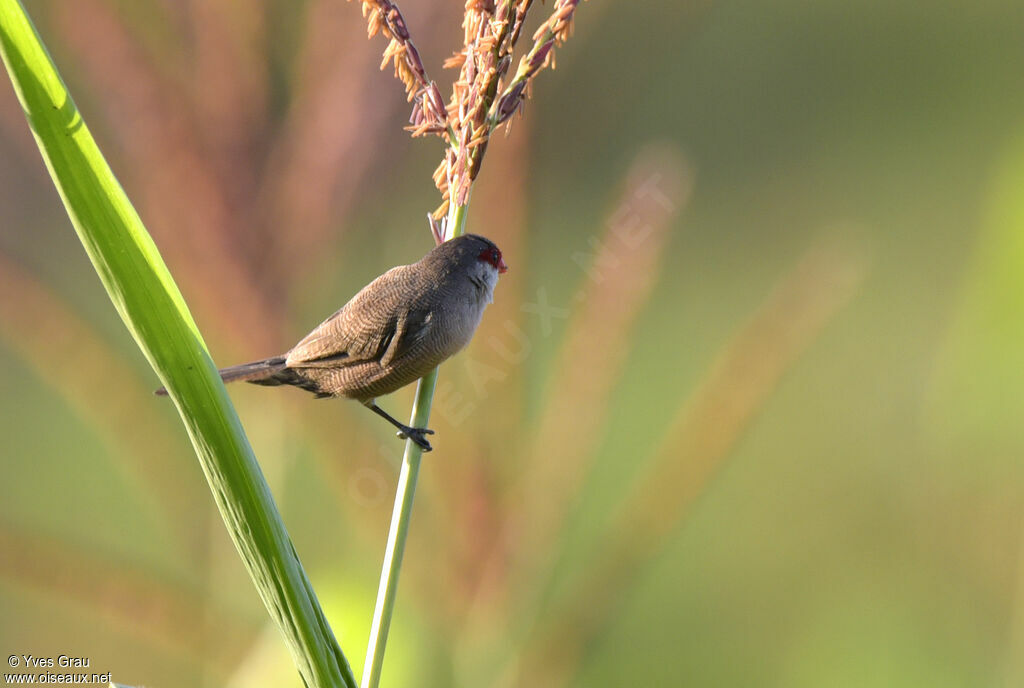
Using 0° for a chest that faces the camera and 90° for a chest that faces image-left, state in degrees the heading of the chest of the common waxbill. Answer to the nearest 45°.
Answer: approximately 270°
